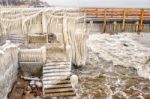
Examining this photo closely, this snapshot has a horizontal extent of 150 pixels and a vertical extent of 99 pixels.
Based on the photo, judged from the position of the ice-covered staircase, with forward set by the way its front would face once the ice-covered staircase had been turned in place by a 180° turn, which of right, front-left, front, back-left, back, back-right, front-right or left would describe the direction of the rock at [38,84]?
left

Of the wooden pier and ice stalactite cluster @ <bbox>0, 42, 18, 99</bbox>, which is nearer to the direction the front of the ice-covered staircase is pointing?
the ice stalactite cluster

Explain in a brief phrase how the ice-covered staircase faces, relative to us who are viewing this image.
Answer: facing the viewer

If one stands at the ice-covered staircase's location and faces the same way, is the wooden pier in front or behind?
behind

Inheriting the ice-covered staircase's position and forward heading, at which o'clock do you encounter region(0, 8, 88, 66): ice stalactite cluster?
The ice stalactite cluster is roughly at 6 o'clock from the ice-covered staircase.

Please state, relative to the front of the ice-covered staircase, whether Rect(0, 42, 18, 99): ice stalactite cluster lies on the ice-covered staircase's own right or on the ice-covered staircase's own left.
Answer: on the ice-covered staircase's own right

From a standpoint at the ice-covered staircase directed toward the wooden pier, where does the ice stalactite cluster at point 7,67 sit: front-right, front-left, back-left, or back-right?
back-left
